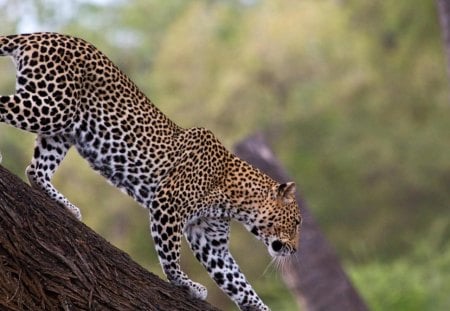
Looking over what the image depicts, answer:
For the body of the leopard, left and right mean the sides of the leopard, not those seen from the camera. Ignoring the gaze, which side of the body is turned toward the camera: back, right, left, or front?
right

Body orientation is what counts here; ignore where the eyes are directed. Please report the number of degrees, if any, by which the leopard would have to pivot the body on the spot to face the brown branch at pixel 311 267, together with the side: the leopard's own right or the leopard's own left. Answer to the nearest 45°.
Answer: approximately 45° to the leopard's own left
